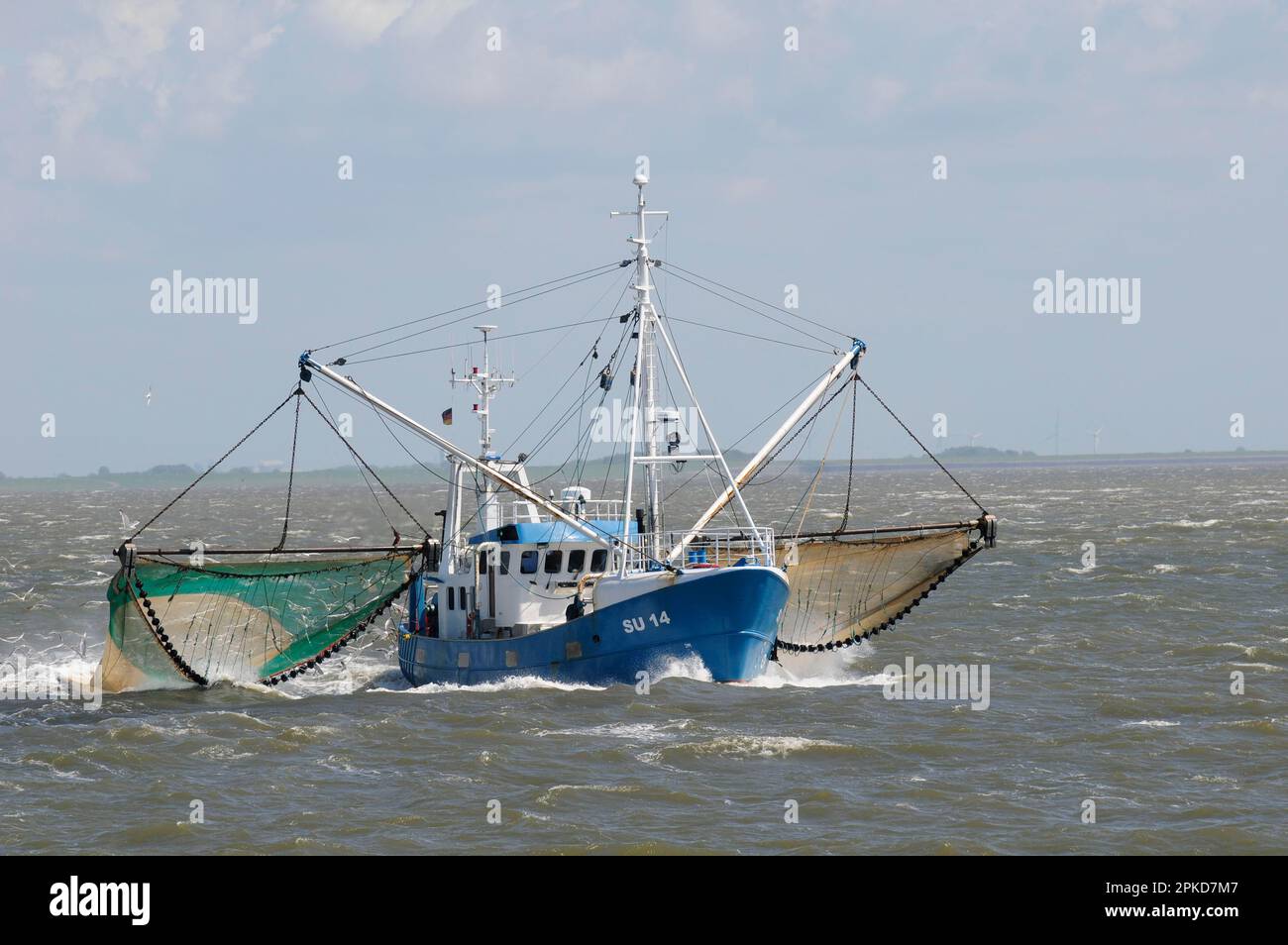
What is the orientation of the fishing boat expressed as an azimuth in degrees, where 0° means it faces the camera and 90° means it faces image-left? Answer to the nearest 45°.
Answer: approximately 315°
